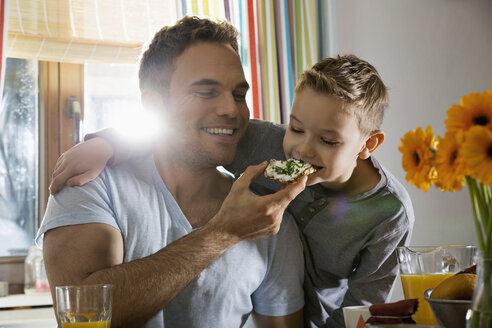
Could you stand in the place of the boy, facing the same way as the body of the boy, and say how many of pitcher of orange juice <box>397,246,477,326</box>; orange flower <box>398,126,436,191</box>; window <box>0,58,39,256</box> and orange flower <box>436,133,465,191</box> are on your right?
1

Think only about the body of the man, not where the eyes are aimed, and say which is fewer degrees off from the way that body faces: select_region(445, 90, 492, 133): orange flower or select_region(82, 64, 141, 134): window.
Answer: the orange flower

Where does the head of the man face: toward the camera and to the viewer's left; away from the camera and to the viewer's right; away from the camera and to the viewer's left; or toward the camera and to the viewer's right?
toward the camera and to the viewer's right

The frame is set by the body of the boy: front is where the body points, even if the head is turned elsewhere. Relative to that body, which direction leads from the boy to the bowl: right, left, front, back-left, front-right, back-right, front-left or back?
front-left

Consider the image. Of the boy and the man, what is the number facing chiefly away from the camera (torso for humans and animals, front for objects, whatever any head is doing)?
0

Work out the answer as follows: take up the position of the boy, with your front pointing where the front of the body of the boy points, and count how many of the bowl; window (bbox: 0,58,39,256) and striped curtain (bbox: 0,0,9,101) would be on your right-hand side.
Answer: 2

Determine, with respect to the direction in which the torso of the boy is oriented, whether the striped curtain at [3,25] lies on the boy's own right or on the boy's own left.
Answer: on the boy's own right

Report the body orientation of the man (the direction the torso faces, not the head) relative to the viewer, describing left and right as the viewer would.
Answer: facing the viewer and to the right of the viewer

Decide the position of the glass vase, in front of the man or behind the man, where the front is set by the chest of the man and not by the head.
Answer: in front

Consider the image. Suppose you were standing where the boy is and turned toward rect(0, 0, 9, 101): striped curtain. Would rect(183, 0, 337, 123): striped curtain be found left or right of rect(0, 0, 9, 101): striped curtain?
right

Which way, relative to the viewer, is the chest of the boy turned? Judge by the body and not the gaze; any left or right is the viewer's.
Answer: facing the viewer and to the left of the viewer

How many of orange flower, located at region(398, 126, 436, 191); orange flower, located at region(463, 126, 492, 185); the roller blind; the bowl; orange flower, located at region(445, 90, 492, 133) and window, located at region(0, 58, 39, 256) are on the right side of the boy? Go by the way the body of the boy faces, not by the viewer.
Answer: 2
